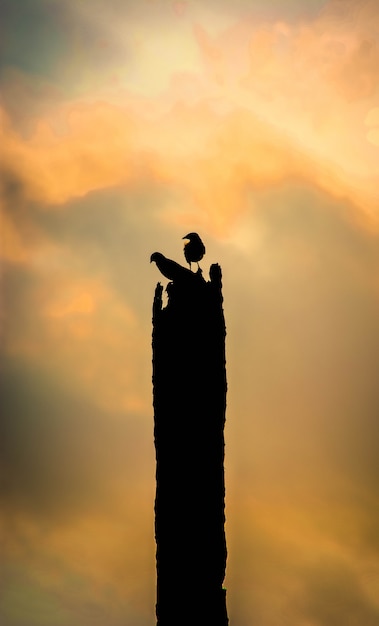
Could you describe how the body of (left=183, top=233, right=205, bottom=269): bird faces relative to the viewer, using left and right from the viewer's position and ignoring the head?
facing the viewer and to the left of the viewer

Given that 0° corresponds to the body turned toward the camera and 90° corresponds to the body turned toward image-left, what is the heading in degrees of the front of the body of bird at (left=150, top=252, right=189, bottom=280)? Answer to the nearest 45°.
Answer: approximately 90°

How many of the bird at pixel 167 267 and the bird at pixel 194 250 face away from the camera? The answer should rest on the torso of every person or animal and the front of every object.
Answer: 0
